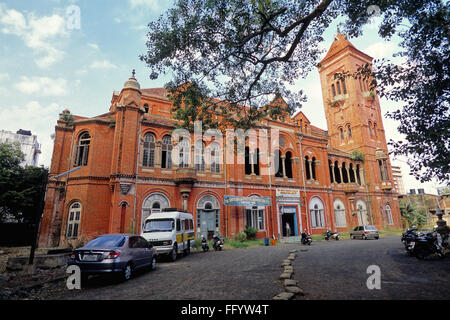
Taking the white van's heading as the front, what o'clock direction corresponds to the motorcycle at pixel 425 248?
The motorcycle is roughly at 8 o'clock from the white van.

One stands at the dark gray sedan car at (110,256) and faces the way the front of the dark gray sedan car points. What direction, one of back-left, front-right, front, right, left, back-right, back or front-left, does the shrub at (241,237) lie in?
front

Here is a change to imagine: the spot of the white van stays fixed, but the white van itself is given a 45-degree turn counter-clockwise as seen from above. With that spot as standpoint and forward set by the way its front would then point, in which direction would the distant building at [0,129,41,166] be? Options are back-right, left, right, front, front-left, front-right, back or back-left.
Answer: back-right

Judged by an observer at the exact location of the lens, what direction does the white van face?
facing the viewer and to the left of the viewer

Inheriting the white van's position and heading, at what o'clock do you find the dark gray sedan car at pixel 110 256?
The dark gray sedan car is roughly at 11 o'clock from the white van.

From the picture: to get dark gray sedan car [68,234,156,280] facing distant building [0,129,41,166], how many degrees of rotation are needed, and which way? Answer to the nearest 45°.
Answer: approximately 45° to its left

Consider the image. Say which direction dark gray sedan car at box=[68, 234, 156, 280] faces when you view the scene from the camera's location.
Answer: facing away from the viewer and to the right of the viewer

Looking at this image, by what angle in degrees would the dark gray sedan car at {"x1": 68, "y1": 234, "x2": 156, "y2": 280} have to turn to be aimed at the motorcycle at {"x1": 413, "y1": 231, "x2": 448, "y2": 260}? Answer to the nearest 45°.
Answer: approximately 45° to its right

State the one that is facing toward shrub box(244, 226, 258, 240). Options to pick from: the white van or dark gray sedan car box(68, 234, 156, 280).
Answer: the dark gray sedan car

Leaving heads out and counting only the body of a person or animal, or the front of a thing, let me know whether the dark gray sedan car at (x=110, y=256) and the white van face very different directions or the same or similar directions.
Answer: very different directions

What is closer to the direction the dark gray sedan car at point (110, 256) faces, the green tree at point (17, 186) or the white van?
the white van

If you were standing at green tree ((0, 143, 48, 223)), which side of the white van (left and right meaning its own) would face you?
right
